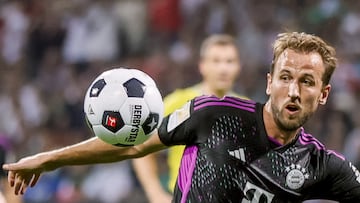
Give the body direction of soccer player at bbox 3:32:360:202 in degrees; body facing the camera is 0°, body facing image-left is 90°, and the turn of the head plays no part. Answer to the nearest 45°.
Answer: approximately 0°

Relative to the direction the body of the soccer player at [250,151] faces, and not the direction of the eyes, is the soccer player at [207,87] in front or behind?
behind

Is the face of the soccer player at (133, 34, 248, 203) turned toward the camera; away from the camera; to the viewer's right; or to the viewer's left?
toward the camera

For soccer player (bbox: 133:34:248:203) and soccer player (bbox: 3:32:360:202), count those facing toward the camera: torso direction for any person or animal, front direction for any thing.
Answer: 2

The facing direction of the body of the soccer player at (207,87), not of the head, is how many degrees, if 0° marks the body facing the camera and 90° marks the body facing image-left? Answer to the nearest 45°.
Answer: approximately 0°

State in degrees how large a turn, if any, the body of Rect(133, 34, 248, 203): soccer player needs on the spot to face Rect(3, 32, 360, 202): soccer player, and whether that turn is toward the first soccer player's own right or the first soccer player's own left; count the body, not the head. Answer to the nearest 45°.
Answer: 0° — they already face them

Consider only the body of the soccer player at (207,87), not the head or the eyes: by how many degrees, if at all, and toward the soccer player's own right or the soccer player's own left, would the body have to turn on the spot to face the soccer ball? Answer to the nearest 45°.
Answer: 0° — they already face it

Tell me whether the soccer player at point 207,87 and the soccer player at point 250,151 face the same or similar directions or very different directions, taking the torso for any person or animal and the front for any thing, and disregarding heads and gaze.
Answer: same or similar directions
